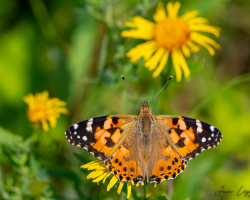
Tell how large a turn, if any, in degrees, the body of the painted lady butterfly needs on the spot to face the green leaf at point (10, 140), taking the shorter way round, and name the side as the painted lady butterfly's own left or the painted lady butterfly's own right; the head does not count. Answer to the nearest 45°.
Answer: approximately 90° to the painted lady butterfly's own left

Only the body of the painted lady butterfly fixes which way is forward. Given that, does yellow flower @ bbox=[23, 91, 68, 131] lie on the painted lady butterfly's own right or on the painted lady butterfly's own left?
on the painted lady butterfly's own left

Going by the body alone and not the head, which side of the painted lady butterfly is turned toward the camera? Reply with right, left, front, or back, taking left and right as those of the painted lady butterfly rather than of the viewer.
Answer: back
